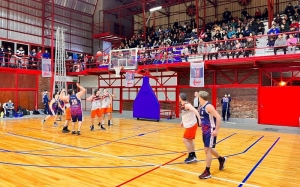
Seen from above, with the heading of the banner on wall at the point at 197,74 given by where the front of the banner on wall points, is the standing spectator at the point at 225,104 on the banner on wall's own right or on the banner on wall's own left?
on the banner on wall's own left

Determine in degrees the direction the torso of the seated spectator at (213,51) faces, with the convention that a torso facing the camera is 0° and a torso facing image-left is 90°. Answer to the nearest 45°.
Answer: approximately 45°

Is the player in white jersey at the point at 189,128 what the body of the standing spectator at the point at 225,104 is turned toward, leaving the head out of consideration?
yes

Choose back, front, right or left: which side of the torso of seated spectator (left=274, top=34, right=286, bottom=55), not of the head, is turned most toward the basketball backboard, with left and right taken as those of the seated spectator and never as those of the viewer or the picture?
right
